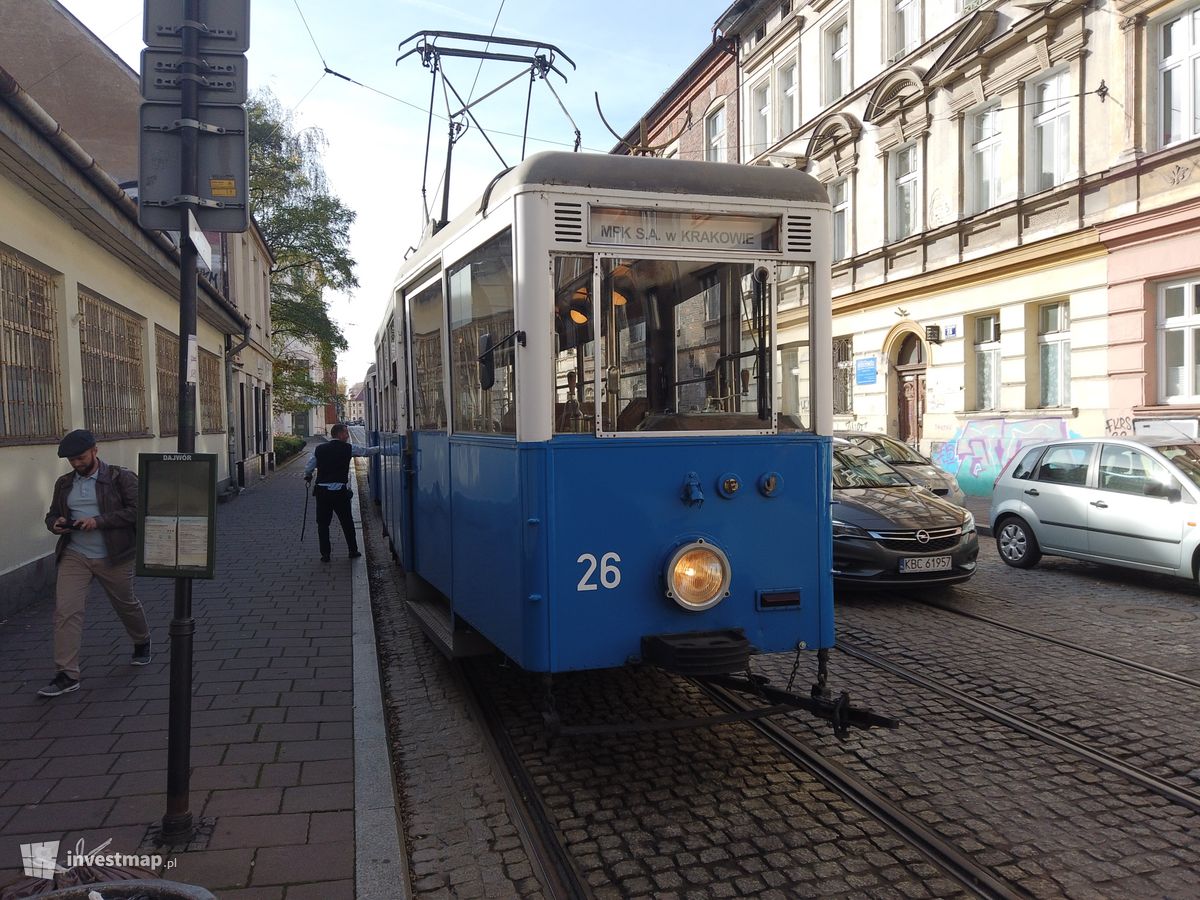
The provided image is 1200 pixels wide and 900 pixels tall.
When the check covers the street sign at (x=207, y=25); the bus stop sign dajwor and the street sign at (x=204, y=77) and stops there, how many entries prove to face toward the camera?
1

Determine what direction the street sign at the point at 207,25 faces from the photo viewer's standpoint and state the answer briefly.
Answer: facing away from the viewer

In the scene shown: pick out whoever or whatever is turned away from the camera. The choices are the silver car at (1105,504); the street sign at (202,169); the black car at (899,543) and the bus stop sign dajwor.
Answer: the street sign

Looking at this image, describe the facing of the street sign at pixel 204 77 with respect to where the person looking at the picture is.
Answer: facing away from the viewer

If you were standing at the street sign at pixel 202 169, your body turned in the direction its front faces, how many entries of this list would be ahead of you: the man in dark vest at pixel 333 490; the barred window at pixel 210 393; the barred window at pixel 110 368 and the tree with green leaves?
4

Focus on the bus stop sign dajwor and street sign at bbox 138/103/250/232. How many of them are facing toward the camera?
1

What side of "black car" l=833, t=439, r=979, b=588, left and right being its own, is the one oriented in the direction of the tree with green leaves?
back

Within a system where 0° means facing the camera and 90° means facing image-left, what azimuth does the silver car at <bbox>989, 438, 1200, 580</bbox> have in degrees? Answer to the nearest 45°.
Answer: approximately 315°

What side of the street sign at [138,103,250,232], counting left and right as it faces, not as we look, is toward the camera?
back

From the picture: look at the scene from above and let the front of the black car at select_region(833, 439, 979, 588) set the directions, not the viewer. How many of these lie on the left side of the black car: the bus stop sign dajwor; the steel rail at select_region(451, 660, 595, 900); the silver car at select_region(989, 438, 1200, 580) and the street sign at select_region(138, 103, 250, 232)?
1

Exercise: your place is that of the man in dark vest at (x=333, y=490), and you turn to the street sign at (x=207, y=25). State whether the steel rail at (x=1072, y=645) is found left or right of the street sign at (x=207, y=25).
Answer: left

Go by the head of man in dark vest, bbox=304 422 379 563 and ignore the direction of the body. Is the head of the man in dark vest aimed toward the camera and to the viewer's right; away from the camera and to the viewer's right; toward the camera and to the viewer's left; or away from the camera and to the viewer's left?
away from the camera and to the viewer's right

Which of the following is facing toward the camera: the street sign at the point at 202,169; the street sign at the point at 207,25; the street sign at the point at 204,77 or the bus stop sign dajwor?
the bus stop sign dajwor
